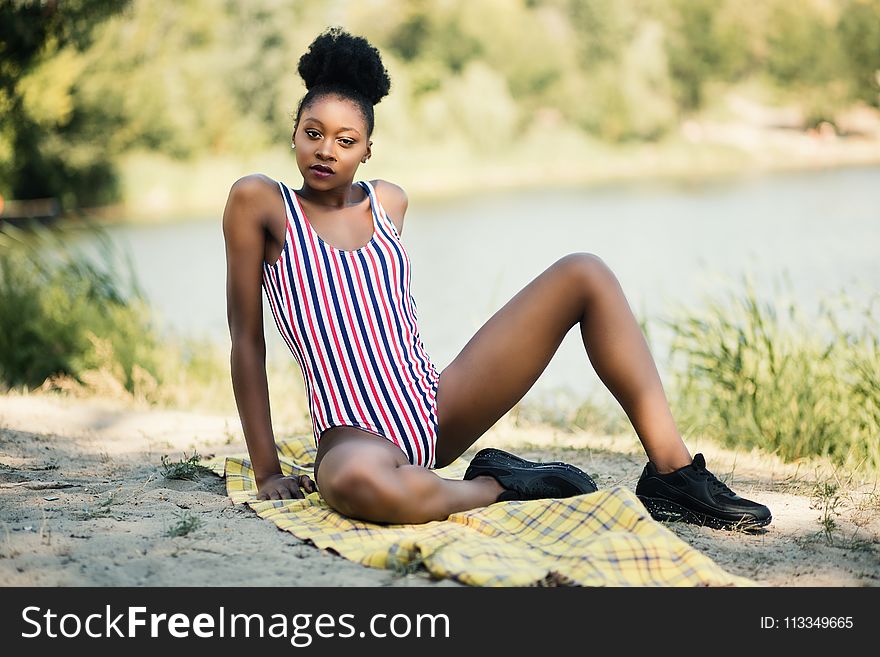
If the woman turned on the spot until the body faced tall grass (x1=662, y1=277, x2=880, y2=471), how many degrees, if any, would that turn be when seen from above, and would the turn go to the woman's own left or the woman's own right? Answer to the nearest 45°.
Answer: approximately 90° to the woman's own left

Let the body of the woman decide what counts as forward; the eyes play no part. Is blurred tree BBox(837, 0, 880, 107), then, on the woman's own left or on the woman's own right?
on the woman's own left

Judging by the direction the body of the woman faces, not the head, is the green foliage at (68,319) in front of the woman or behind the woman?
behind

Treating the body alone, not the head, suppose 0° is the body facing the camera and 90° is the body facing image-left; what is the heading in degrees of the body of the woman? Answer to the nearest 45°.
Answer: approximately 315°
